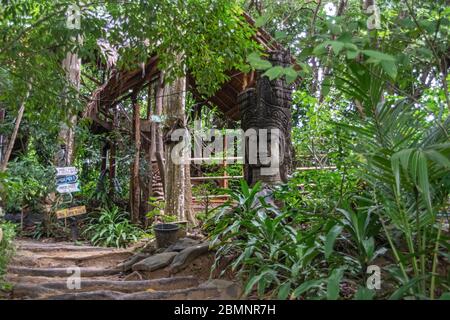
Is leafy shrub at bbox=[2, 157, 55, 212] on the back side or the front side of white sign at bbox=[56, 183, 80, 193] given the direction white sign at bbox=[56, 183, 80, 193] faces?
on the back side

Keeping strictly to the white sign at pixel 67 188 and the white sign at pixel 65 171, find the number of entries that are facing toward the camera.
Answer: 2

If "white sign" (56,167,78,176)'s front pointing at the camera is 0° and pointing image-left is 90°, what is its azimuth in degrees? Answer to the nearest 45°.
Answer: approximately 0°

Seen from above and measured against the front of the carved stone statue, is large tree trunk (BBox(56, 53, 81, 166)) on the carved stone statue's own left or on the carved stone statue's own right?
on the carved stone statue's own right

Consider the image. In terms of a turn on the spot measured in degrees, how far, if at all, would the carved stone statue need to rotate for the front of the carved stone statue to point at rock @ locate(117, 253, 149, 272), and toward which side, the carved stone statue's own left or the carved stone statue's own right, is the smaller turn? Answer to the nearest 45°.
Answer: approximately 45° to the carved stone statue's own right

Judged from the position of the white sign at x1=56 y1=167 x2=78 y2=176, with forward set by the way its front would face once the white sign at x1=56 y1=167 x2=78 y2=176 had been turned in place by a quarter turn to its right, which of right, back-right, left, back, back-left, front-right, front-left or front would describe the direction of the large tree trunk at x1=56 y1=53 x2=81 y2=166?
right

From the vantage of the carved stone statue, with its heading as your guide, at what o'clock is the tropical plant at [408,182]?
The tropical plant is roughly at 10 o'clock from the carved stone statue.
